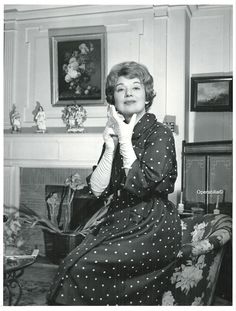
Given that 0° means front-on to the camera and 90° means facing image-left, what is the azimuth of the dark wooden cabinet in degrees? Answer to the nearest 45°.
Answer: approximately 0°

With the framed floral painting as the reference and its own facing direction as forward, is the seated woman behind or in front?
in front

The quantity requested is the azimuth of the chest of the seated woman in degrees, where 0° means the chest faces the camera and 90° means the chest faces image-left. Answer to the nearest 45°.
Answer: approximately 45°

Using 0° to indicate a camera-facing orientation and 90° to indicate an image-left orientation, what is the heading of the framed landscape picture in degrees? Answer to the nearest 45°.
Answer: approximately 0°

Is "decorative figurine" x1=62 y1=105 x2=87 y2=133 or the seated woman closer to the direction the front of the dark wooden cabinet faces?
the seated woman

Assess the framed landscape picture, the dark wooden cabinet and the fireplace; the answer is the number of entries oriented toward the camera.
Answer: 3
